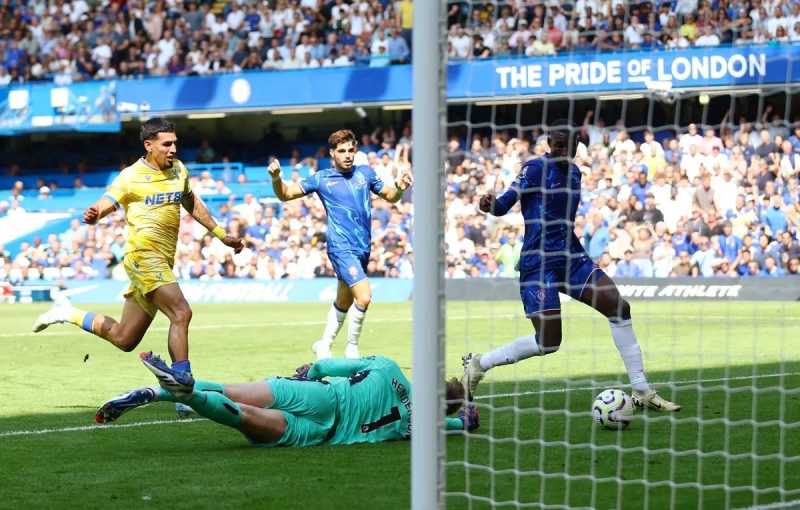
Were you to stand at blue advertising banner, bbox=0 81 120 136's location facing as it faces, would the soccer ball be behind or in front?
in front

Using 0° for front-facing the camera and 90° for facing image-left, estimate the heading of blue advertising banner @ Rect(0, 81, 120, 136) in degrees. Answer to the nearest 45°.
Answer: approximately 0°

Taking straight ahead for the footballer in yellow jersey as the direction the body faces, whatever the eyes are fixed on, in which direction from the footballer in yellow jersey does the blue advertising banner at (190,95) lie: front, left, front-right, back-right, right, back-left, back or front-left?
back-left

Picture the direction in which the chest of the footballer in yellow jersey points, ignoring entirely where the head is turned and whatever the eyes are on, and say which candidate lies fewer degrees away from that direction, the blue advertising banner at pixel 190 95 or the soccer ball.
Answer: the soccer ball

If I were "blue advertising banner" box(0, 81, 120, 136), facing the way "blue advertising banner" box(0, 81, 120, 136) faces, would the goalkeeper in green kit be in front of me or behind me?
in front

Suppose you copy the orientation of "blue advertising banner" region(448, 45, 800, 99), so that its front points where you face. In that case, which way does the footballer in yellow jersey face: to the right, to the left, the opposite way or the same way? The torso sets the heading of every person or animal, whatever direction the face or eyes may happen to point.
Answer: to the left

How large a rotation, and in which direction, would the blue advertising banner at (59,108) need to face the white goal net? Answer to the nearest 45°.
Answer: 0° — it already faces it

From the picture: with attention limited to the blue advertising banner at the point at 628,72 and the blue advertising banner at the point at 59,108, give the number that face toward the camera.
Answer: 2

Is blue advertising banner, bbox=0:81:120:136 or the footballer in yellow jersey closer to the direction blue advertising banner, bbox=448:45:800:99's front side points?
the footballer in yellow jersey
